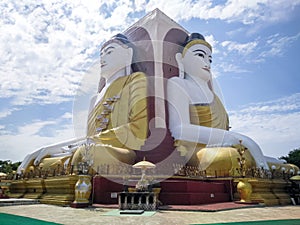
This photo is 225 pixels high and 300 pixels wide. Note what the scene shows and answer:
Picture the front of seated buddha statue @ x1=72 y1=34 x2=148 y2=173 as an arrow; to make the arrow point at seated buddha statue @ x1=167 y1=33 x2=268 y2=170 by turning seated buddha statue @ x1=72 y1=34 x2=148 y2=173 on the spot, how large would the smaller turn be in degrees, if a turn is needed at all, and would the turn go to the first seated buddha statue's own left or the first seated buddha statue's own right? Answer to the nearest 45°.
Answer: approximately 135° to the first seated buddha statue's own left

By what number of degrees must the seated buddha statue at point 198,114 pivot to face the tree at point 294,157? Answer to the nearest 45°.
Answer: approximately 90° to its left

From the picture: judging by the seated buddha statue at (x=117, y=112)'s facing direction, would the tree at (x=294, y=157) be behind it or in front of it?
behind

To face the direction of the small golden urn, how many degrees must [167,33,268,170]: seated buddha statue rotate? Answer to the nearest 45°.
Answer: approximately 90° to its right

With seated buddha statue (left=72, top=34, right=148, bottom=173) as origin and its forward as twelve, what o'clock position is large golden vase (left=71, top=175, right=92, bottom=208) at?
The large golden vase is roughly at 11 o'clock from the seated buddha statue.

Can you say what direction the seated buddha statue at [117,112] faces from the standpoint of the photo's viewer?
facing the viewer and to the left of the viewer

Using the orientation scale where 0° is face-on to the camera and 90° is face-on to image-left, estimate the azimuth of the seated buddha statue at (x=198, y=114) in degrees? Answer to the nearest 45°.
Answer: approximately 315°

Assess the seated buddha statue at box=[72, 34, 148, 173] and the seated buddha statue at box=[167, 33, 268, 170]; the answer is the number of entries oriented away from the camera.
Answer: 0

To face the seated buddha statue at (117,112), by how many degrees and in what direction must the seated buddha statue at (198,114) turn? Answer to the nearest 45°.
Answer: approximately 135° to its right
